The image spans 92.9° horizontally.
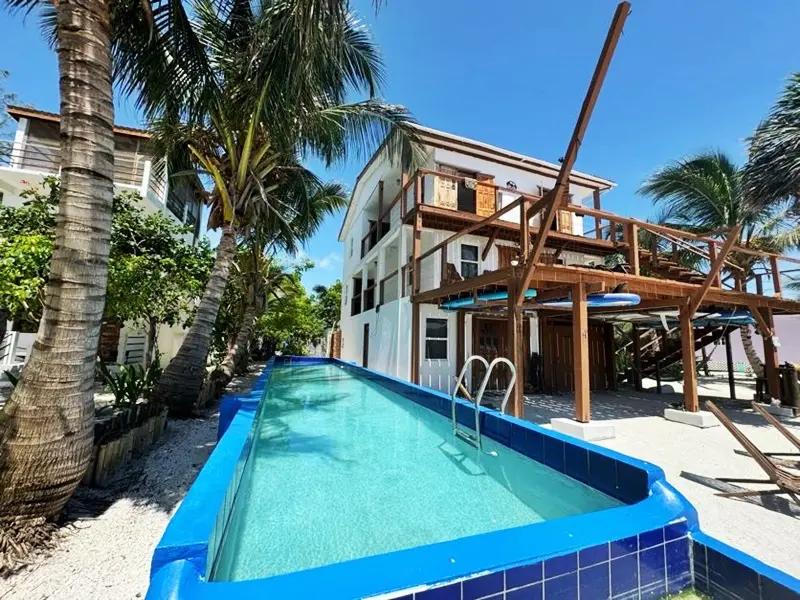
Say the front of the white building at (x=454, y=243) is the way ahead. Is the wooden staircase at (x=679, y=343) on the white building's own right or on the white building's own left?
on the white building's own left

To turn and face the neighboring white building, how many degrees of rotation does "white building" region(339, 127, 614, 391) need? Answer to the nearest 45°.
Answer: approximately 135° to its right

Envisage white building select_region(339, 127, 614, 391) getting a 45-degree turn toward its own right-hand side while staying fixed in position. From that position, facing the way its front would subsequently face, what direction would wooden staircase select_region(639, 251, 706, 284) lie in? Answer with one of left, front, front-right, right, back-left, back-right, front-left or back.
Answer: left

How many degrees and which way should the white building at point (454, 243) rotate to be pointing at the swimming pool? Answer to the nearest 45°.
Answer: approximately 45° to its right

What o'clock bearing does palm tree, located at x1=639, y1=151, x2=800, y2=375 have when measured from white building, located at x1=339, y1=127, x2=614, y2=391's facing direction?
The palm tree is roughly at 10 o'clock from the white building.

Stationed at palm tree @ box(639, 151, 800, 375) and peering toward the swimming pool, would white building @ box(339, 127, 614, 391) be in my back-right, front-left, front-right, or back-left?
front-right

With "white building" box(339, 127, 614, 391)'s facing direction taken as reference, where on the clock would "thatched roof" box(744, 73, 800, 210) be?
The thatched roof is roughly at 11 o'clock from the white building.

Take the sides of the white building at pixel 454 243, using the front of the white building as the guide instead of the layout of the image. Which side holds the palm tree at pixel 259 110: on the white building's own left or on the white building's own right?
on the white building's own right

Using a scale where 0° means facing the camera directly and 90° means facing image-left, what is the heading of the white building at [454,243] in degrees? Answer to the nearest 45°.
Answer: approximately 315°
